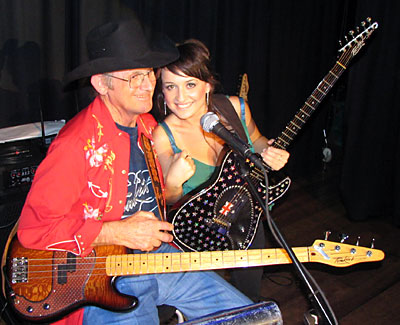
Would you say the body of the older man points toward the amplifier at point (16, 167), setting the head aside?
no

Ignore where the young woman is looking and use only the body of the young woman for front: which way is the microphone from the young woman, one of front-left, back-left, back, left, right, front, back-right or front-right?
front

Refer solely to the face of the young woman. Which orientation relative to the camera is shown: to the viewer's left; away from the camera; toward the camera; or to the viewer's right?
toward the camera

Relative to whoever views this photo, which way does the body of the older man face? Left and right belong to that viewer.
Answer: facing the viewer and to the right of the viewer

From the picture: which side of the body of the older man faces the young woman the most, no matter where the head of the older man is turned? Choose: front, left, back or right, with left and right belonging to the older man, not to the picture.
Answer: left

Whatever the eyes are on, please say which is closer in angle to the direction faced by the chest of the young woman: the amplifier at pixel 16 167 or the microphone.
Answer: the microphone

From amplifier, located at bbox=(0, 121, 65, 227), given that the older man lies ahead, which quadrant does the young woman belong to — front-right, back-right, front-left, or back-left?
front-left

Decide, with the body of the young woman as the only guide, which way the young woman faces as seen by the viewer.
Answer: toward the camera

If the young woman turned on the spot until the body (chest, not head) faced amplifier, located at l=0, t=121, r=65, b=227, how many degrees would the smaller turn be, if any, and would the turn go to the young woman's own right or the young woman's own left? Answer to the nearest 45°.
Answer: approximately 90° to the young woman's own right

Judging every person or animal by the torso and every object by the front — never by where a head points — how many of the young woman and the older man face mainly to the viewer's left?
0

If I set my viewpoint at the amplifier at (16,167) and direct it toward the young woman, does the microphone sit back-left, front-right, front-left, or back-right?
front-right

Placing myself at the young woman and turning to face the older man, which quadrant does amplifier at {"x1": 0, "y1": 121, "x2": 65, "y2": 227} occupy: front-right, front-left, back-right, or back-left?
front-right

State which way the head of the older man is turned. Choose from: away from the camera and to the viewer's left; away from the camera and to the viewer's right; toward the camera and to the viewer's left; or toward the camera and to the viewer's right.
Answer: toward the camera and to the viewer's right
